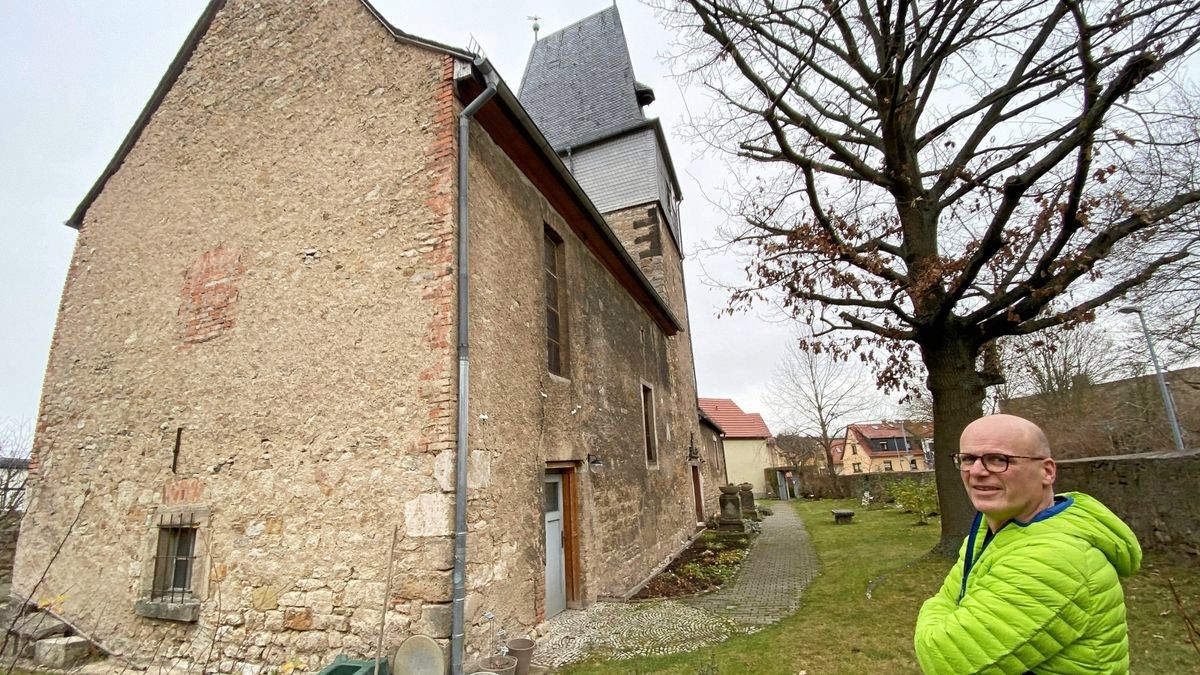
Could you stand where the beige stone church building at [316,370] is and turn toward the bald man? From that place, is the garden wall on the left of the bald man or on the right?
left

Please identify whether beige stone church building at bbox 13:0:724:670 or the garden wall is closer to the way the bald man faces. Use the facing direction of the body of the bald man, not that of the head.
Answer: the beige stone church building

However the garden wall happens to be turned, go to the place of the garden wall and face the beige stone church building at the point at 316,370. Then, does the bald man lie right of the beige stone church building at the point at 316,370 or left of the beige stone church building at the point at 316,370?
left

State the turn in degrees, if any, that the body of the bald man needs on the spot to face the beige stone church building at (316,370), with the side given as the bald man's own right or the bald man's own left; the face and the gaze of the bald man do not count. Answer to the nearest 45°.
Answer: approximately 45° to the bald man's own right

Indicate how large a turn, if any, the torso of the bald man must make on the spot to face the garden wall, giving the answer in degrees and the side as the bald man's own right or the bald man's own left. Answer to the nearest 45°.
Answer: approximately 135° to the bald man's own right

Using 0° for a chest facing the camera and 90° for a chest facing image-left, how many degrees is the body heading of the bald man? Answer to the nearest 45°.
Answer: approximately 45°
